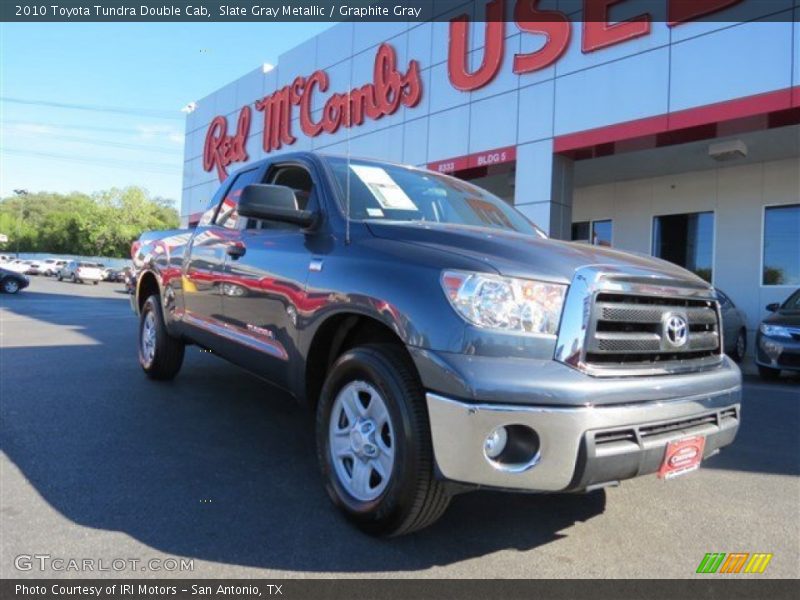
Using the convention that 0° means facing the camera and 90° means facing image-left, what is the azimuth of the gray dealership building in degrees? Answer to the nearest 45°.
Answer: approximately 45°

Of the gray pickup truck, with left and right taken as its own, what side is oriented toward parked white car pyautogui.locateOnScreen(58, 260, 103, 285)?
back

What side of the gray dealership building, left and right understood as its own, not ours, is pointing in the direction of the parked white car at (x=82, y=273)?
right

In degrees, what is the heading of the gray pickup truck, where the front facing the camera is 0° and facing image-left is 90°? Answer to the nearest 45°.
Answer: approximately 315°
